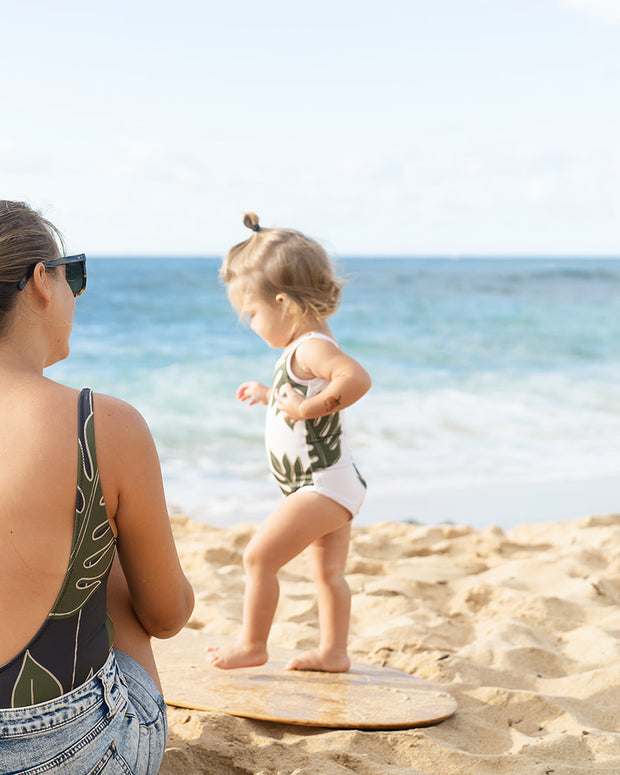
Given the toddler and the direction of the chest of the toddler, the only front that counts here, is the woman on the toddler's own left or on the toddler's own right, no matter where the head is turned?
on the toddler's own left

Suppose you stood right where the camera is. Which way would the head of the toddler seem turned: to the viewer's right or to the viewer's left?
to the viewer's left

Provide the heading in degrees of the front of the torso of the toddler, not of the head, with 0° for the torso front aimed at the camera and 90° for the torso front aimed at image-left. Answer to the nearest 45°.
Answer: approximately 90°

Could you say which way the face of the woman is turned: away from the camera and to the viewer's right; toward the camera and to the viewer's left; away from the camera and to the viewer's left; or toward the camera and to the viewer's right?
away from the camera and to the viewer's right
